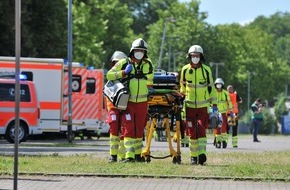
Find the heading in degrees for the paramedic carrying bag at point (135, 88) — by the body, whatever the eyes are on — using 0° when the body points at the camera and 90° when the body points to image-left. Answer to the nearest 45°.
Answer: approximately 0°

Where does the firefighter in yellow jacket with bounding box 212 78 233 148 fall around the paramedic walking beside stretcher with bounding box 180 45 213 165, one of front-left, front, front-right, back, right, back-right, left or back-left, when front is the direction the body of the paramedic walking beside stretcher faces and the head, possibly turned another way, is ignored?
back

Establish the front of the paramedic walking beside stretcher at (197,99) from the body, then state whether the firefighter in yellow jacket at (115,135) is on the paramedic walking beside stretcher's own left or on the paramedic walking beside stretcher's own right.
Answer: on the paramedic walking beside stretcher's own right

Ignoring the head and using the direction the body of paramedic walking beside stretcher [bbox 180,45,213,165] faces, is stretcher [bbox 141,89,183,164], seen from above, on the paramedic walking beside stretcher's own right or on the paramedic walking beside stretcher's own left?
on the paramedic walking beside stretcher's own right

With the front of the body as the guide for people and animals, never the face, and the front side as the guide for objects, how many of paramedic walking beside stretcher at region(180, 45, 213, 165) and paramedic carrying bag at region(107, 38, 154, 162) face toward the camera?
2

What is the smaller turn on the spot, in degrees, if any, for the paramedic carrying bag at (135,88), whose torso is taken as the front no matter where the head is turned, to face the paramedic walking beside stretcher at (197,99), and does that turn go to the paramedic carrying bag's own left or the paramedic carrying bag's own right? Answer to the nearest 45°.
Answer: approximately 90° to the paramedic carrying bag's own left
